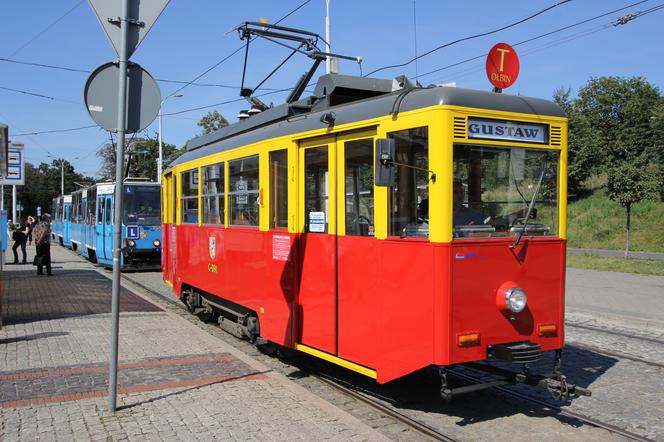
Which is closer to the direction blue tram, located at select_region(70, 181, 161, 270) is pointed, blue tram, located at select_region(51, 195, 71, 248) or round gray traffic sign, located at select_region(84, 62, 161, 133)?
the round gray traffic sign

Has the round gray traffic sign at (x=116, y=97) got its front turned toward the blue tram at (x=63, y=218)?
yes

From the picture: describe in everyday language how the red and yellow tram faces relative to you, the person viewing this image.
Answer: facing the viewer and to the right of the viewer

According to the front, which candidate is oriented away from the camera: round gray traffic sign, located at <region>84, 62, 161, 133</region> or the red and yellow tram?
the round gray traffic sign

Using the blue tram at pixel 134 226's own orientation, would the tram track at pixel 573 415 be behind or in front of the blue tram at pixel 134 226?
in front

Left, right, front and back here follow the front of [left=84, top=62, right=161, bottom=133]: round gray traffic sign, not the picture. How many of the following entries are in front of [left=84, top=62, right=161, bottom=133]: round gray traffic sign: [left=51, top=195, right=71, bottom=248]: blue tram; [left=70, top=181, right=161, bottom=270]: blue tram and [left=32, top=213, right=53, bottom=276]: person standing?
3

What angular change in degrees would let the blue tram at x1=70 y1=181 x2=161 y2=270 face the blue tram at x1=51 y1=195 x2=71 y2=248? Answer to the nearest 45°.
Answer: approximately 135° to its left

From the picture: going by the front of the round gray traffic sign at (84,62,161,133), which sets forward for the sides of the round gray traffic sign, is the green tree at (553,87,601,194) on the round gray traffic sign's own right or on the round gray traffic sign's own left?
on the round gray traffic sign's own right

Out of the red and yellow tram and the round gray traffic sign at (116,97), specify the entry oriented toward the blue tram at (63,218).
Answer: the round gray traffic sign

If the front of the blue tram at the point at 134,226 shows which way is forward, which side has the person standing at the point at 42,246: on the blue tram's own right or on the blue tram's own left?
on the blue tram's own right

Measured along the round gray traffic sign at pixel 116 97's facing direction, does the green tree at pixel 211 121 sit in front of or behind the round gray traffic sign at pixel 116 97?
in front

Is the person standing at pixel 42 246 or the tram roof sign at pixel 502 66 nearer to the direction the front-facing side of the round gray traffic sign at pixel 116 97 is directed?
the person standing

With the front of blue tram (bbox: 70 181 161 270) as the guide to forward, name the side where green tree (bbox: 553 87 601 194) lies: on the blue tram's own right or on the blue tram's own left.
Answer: on the blue tram's own left

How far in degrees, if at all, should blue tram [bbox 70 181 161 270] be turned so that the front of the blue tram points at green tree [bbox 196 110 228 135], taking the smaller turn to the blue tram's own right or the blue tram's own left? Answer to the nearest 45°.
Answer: approximately 135° to the blue tram's own left

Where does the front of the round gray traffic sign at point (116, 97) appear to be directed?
away from the camera

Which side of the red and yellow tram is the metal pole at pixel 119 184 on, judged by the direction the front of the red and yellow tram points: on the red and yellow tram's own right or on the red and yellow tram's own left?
on the red and yellow tram's own right

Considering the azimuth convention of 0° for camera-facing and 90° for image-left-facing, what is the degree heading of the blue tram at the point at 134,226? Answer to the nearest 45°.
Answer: approximately 315°
